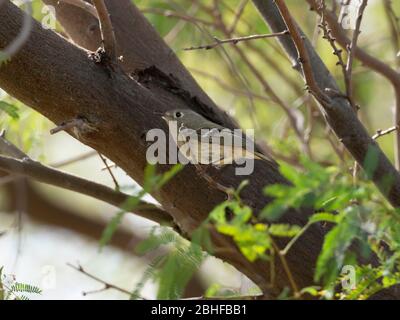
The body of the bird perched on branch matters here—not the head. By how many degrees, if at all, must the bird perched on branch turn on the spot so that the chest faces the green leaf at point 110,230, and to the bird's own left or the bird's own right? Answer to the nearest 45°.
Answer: approximately 90° to the bird's own left

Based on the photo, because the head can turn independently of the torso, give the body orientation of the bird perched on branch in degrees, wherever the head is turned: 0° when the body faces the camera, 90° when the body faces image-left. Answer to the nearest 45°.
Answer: approximately 90°

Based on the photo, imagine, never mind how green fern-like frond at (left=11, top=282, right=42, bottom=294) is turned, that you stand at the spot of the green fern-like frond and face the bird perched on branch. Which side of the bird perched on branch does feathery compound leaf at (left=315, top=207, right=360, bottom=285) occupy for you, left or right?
right

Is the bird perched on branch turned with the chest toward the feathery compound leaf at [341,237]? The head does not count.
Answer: no

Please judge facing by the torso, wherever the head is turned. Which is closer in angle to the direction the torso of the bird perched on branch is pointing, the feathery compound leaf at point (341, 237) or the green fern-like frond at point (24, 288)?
the green fern-like frond

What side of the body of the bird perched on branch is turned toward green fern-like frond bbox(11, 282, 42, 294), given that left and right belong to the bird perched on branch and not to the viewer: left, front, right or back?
front

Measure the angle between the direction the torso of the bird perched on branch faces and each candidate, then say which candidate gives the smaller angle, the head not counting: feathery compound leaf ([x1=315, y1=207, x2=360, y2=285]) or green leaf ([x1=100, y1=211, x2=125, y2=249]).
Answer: the green leaf
